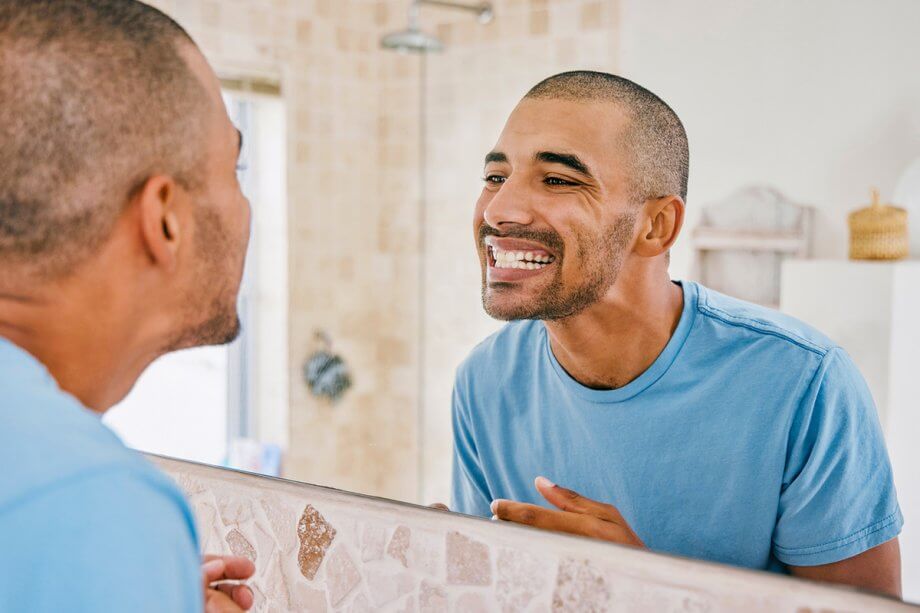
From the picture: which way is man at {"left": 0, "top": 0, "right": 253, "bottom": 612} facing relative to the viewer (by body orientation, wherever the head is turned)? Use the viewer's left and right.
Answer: facing away from the viewer and to the right of the viewer

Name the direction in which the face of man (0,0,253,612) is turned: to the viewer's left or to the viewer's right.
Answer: to the viewer's right
